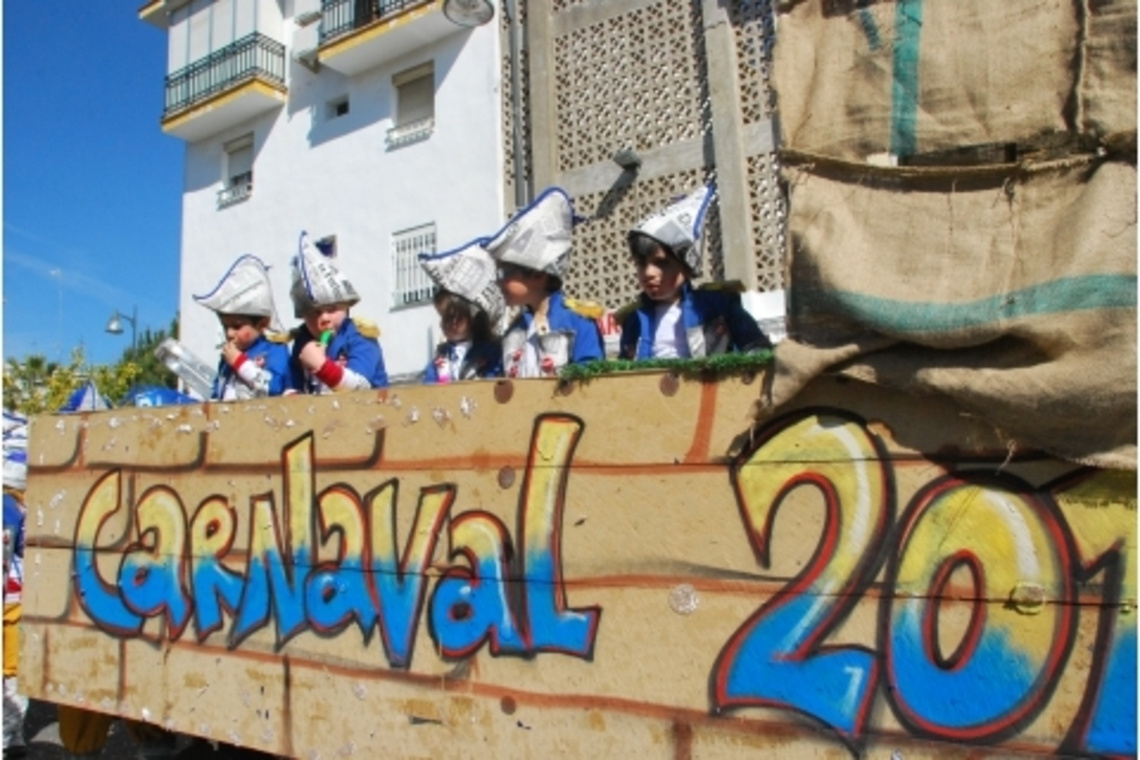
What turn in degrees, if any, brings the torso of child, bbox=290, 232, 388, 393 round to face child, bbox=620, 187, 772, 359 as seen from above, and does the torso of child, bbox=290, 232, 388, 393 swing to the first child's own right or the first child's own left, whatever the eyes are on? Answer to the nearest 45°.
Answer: approximately 90° to the first child's own left

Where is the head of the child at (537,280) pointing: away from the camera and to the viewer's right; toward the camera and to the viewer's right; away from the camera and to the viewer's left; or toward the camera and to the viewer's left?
toward the camera and to the viewer's left

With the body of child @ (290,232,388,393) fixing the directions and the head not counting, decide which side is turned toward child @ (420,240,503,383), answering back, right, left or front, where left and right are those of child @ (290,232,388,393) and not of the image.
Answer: left

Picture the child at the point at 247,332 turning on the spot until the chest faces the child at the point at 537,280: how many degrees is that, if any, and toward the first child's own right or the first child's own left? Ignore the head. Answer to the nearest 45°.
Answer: approximately 90° to the first child's own left

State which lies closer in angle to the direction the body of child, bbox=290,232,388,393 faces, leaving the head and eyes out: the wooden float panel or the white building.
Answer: the wooden float panel

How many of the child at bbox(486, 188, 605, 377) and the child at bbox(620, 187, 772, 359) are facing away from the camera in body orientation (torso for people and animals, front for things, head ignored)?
0

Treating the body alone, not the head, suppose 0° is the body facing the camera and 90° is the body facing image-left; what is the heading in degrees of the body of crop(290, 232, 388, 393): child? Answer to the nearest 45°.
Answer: approximately 45°

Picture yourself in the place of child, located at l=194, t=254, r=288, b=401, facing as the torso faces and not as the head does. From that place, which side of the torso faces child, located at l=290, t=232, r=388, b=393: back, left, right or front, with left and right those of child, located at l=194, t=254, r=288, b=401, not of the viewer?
left

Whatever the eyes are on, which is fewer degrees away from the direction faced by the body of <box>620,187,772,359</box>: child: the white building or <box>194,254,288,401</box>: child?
the child

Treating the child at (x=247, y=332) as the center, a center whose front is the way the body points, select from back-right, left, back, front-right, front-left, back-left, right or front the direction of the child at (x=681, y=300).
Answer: left

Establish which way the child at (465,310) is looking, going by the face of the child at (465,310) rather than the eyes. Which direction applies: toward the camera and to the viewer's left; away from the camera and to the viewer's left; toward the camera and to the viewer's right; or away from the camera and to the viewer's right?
toward the camera and to the viewer's left

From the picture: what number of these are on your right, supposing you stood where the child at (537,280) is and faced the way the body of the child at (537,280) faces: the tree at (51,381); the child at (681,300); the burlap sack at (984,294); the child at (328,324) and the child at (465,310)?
3

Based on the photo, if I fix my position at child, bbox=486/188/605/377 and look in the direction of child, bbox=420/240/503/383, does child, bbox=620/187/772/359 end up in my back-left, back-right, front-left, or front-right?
back-right

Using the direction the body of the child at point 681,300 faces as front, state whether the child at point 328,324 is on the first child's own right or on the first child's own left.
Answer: on the first child's own right

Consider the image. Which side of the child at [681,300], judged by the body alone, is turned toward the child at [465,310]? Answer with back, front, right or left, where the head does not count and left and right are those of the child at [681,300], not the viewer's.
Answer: right

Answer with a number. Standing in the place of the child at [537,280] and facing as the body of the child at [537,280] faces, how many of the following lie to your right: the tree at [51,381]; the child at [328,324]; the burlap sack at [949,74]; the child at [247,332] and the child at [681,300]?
3
